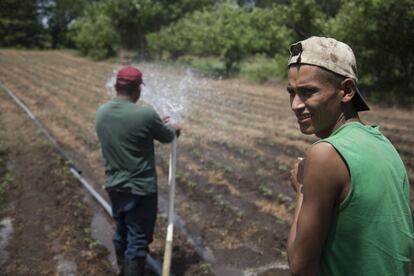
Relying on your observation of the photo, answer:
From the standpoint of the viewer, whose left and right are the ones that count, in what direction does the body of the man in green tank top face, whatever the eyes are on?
facing away from the viewer and to the left of the viewer

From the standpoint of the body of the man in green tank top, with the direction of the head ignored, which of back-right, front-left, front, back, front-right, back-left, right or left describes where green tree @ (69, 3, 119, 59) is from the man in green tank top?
front

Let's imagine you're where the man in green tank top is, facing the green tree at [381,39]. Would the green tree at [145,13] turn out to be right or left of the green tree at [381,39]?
left

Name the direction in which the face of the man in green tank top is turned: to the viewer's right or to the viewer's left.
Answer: to the viewer's left

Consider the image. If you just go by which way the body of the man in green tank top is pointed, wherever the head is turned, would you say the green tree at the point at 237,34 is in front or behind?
in front

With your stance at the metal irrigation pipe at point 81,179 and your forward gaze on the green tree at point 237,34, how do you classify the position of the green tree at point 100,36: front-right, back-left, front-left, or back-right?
front-left

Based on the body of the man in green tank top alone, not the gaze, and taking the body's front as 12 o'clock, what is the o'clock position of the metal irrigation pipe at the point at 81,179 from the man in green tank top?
The metal irrigation pipe is roughly at 12 o'clock from the man in green tank top.

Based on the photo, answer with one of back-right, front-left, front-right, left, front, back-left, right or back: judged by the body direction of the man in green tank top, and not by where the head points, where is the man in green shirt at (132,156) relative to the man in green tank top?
front

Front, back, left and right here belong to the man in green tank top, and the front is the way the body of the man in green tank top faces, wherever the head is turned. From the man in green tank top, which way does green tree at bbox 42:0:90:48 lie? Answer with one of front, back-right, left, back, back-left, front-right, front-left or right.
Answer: front
